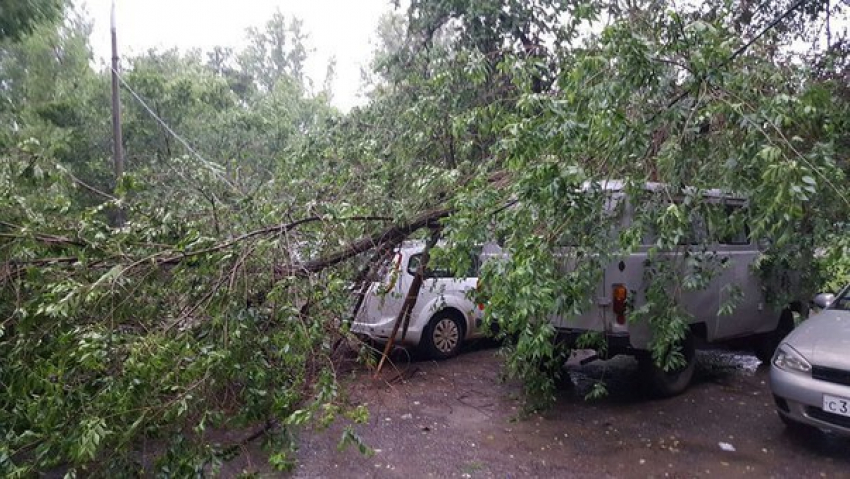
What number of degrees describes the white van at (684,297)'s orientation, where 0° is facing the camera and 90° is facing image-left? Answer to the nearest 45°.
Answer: approximately 225°

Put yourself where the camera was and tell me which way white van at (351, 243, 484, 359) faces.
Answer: facing away from the viewer and to the right of the viewer

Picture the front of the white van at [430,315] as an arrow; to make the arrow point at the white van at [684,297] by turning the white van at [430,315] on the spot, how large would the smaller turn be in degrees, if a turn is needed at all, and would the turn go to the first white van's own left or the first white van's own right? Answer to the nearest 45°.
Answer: approximately 90° to the first white van's own right

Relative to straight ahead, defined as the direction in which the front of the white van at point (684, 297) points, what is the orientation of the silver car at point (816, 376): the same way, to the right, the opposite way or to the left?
the opposite way

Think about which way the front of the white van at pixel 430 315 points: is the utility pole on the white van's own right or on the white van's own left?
on the white van's own left

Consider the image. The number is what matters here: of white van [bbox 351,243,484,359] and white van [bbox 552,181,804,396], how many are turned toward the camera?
0

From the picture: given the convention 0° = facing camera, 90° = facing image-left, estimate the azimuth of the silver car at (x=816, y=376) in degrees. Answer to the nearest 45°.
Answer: approximately 45°
